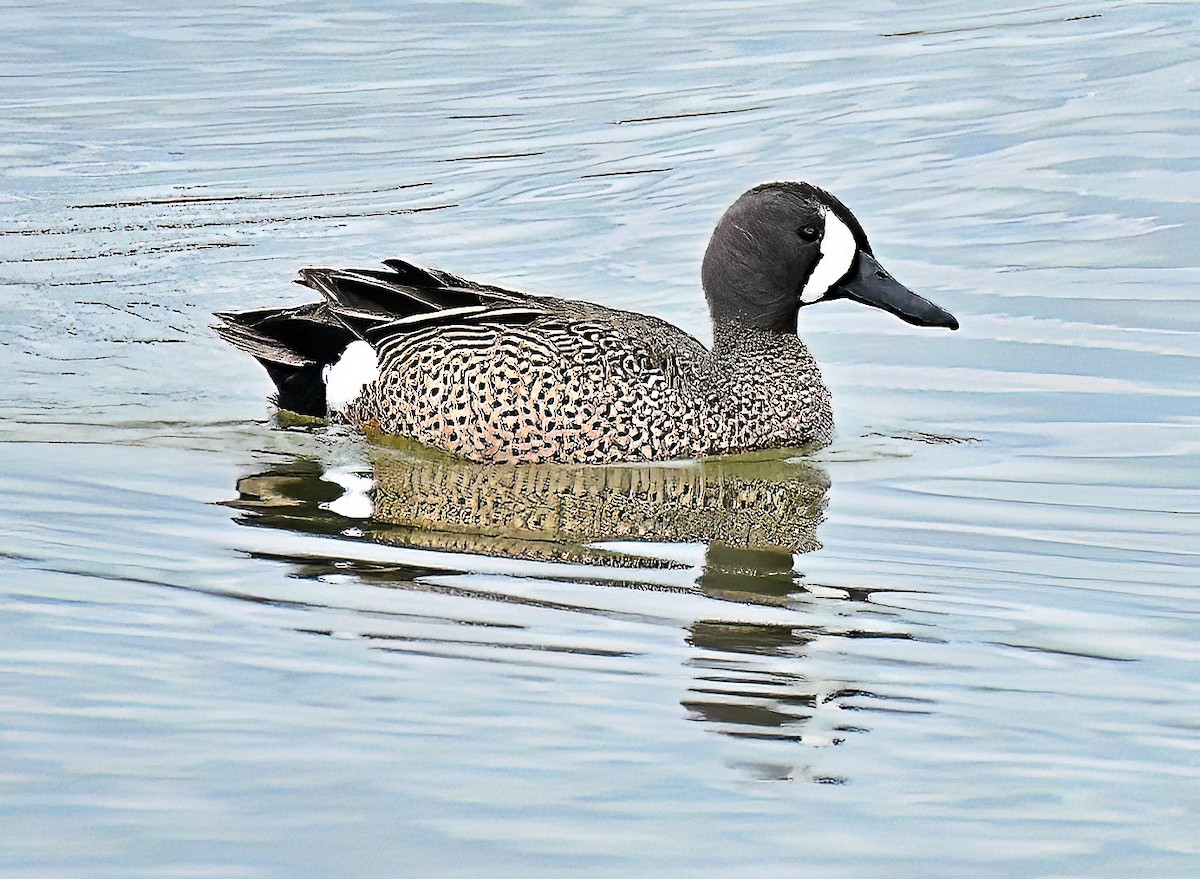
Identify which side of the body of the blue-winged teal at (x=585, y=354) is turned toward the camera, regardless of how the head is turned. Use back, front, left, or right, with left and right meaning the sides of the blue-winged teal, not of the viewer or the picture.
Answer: right
